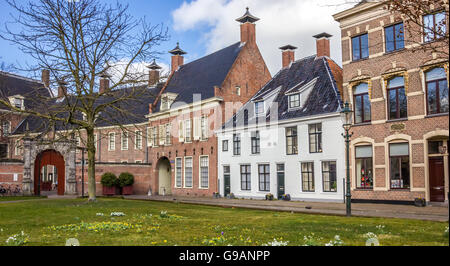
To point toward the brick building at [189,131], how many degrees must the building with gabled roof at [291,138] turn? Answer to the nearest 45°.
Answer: approximately 90° to its right

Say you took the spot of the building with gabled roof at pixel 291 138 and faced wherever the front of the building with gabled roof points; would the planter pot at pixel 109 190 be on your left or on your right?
on your right

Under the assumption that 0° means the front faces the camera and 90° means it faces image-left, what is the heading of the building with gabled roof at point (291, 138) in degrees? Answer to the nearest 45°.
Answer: approximately 45°

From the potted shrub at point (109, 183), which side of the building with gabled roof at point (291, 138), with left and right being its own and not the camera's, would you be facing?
right

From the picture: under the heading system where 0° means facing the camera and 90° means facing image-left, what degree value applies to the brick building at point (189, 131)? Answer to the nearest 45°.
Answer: approximately 45°
